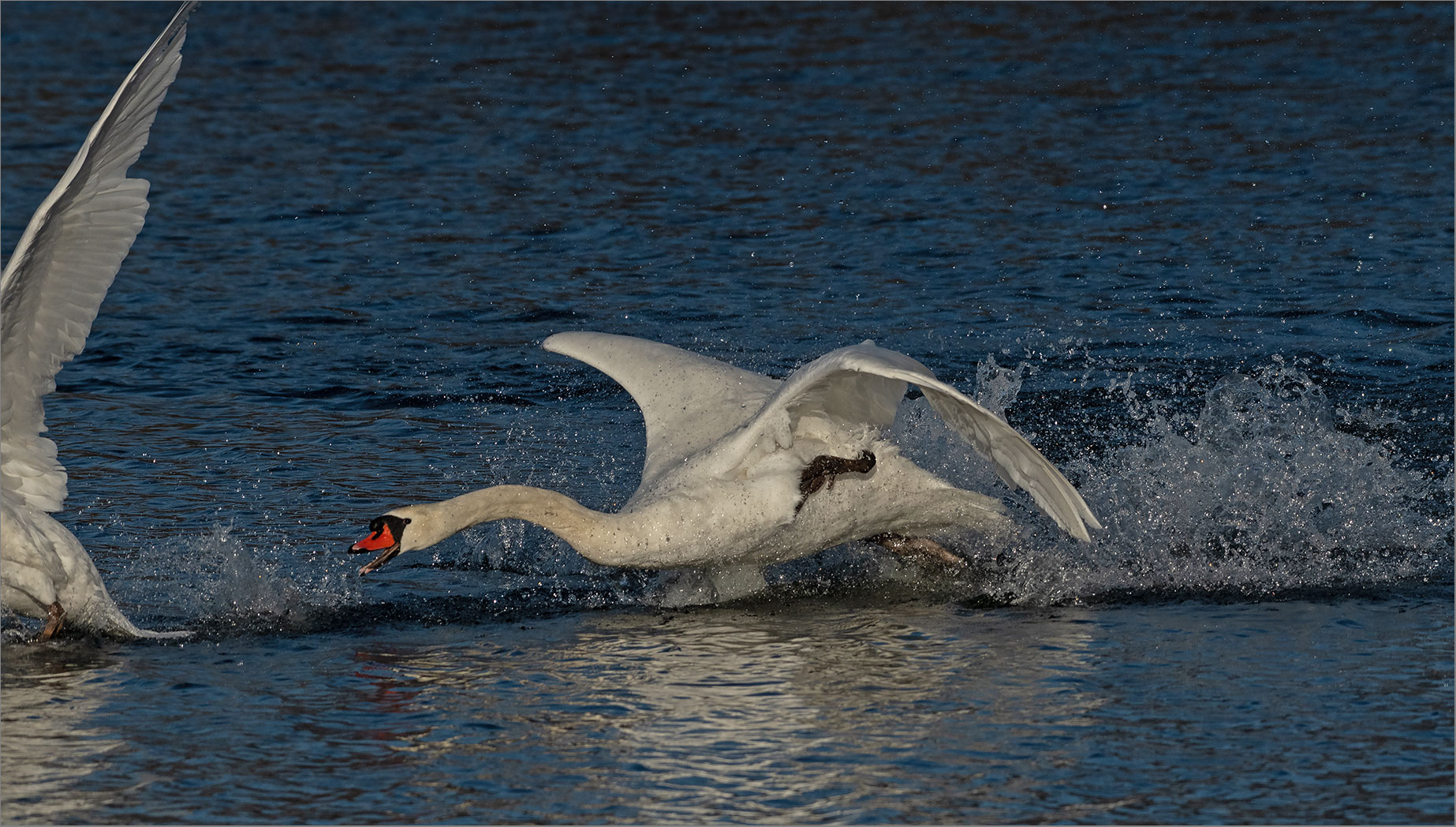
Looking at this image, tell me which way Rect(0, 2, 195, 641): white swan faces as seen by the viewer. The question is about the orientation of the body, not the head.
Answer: to the viewer's left
